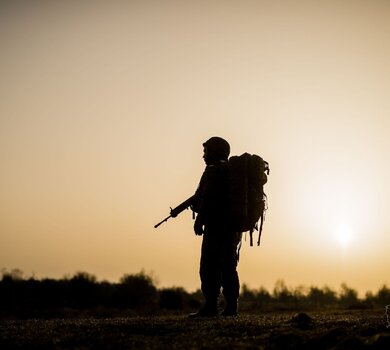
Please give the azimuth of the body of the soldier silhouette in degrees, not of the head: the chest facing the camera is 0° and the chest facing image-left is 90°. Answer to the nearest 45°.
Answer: approximately 90°
